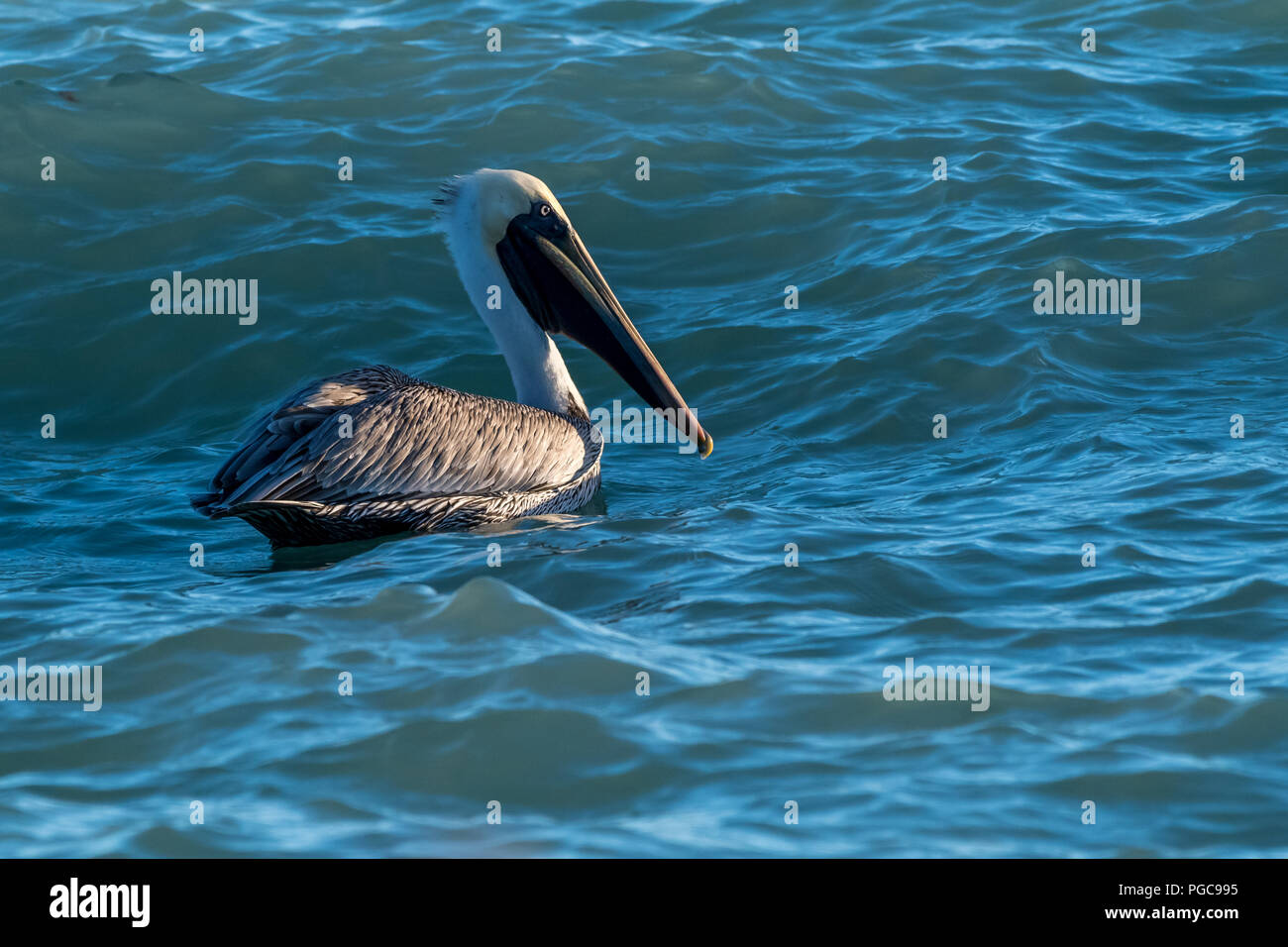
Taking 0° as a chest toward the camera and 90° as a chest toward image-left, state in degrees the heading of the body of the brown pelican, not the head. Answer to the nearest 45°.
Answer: approximately 270°
